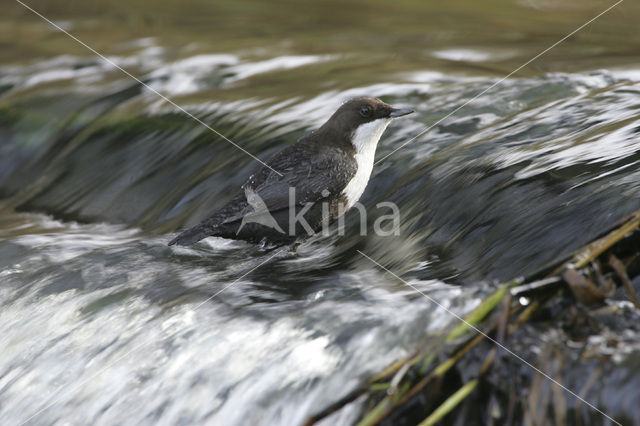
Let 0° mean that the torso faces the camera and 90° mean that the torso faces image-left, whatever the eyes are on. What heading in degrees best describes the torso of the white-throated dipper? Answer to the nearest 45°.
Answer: approximately 270°
